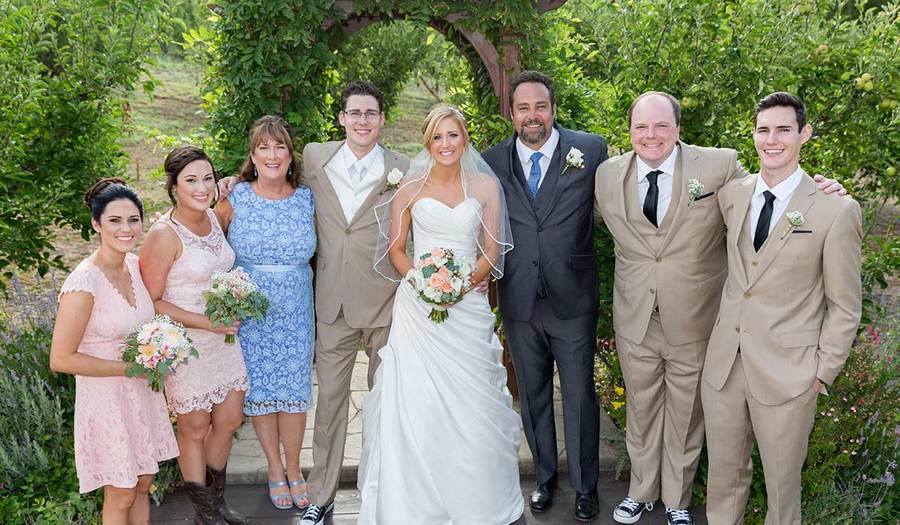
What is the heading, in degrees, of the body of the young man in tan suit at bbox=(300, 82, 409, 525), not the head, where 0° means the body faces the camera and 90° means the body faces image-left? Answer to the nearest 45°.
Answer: approximately 0°

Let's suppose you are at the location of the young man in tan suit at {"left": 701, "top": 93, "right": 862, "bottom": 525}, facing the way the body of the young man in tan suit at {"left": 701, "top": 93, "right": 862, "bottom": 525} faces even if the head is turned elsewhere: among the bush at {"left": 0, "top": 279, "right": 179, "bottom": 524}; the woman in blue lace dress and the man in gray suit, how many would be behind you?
0

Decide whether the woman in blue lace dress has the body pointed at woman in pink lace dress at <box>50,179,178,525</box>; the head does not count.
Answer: no

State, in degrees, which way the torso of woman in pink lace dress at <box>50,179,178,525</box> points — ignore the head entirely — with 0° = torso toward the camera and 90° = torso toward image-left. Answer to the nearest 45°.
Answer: approximately 315°

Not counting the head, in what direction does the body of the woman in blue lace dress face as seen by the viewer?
toward the camera

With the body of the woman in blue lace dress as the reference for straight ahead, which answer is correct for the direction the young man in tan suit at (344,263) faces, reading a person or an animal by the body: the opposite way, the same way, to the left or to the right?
the same way

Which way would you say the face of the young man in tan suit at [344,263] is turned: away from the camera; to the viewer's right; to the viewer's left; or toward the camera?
toward the camera

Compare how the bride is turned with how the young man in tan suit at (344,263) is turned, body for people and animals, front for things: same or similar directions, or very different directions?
same or similar directions

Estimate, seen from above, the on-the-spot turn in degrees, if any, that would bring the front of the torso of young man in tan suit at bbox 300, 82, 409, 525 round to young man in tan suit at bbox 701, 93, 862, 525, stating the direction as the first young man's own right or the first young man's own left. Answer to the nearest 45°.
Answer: approximately 45° to the first young man's own left

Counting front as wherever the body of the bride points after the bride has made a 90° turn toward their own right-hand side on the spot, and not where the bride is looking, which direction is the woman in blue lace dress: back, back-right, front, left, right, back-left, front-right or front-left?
front

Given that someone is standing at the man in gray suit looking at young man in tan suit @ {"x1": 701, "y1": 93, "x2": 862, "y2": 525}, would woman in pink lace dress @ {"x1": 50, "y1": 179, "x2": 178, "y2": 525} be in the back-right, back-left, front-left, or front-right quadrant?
back-right

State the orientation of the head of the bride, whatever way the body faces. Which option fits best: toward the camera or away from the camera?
toward the camera

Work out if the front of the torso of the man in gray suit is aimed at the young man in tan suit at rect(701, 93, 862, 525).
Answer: no

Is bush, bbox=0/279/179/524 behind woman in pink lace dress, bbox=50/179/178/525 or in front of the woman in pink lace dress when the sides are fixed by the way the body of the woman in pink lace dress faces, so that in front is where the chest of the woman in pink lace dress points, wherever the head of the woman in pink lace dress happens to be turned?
behind

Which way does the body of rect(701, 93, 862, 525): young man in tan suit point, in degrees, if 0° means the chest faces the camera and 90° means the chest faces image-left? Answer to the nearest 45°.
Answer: approximately 45°

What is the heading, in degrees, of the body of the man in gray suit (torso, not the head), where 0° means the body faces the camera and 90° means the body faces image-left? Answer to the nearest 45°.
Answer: approximately 0°

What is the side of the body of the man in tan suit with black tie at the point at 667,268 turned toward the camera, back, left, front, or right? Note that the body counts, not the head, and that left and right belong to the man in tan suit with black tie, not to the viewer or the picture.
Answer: front
